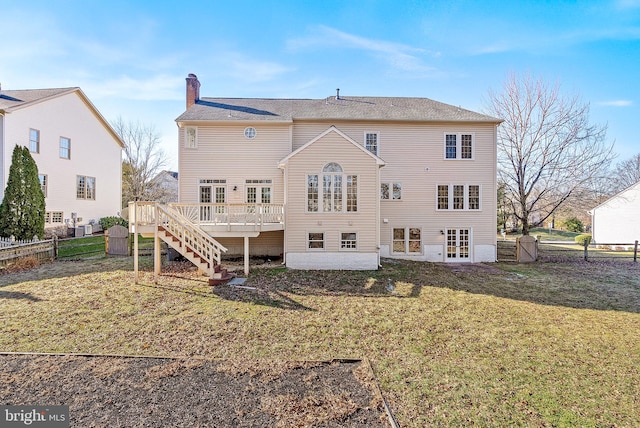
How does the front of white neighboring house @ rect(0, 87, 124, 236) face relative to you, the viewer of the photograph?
facing away from the viewer and to the right of the viewer

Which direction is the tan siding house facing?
away from the camera

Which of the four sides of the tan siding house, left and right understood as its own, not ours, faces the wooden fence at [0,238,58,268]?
left

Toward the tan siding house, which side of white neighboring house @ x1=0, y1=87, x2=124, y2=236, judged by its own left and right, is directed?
right

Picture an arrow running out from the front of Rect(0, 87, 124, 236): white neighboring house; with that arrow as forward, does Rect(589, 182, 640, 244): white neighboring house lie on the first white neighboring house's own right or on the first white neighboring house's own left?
on the first white neighboring house's own right

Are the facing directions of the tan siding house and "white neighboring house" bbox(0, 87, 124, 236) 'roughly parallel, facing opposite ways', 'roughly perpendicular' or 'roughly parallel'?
roughly parallel

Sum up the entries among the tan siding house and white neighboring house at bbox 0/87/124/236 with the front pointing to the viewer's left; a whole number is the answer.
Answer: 0

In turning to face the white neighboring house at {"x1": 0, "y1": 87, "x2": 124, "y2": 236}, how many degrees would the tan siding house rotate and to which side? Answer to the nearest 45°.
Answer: approximately 90° to its left

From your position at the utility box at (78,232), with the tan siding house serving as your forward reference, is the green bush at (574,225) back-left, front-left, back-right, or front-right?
front-left

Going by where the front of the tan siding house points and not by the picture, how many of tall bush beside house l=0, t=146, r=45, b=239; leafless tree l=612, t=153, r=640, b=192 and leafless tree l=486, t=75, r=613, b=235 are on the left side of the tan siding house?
1

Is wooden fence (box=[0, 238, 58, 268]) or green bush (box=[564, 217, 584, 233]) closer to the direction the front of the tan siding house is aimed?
the green bush

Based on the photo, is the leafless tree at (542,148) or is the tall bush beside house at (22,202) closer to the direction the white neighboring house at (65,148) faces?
the leafless tree

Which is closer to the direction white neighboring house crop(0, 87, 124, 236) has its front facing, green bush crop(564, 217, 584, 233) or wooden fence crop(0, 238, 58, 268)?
the green bush

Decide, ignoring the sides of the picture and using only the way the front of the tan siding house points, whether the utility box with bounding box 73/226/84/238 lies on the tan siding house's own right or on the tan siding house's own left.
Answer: on the tan siding house's own left
